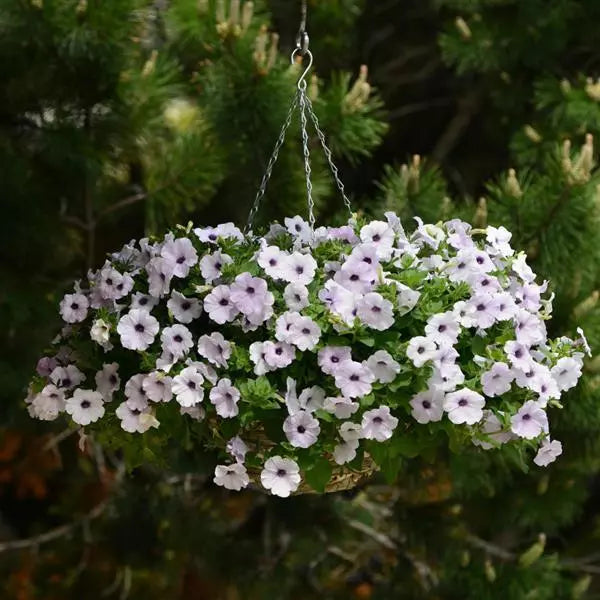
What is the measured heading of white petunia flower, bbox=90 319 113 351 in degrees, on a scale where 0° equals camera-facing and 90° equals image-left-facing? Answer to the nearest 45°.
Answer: approximately 45°
